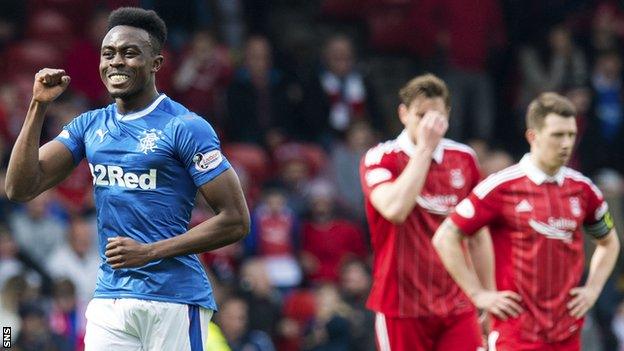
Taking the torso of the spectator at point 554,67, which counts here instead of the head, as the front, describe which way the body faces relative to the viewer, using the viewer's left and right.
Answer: facing the viewer

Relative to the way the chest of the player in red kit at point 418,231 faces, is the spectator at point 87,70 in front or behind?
behind

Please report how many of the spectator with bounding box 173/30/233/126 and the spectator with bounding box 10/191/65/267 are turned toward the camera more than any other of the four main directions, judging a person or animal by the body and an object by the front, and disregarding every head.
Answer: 2

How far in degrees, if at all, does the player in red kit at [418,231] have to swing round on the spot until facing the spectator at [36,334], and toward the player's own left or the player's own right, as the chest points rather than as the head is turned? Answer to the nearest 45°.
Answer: approximately 180°

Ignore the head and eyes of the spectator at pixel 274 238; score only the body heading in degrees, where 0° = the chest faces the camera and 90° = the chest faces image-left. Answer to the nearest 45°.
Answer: approximately 0°

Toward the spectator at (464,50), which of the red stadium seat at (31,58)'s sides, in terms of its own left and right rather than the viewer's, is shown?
left

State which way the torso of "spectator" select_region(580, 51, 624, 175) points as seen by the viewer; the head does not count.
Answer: toward the camera

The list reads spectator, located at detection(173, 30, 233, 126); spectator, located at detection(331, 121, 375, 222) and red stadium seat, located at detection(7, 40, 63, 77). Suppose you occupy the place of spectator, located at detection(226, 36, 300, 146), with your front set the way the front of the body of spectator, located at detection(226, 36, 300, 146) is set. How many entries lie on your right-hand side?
2
